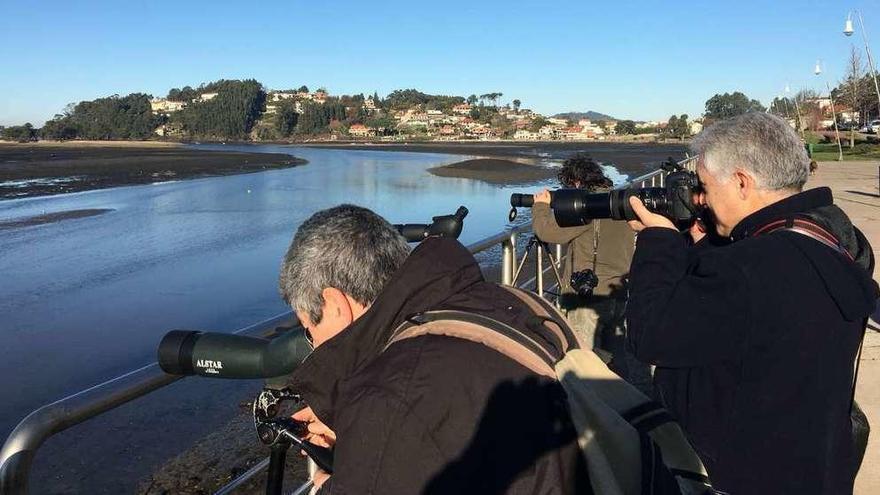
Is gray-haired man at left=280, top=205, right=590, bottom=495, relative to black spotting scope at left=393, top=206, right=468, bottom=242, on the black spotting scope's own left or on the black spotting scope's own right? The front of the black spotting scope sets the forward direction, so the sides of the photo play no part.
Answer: on the black spotting scope's own left

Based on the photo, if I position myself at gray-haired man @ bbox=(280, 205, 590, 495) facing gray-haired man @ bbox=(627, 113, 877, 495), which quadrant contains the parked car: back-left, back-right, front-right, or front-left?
front-left

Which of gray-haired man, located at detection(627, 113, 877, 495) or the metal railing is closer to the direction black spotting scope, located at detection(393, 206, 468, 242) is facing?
the metal railing

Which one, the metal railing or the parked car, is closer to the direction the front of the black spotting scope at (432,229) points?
the metal railing

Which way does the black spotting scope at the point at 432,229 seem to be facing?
to the viewer's left

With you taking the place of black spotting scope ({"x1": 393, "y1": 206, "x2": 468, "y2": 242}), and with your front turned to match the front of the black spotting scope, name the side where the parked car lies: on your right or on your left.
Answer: on your right

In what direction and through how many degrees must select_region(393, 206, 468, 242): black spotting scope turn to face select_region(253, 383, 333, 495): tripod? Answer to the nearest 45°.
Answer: approximately 45° to its left

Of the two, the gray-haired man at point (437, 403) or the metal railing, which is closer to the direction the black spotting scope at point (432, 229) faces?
the metal railing
